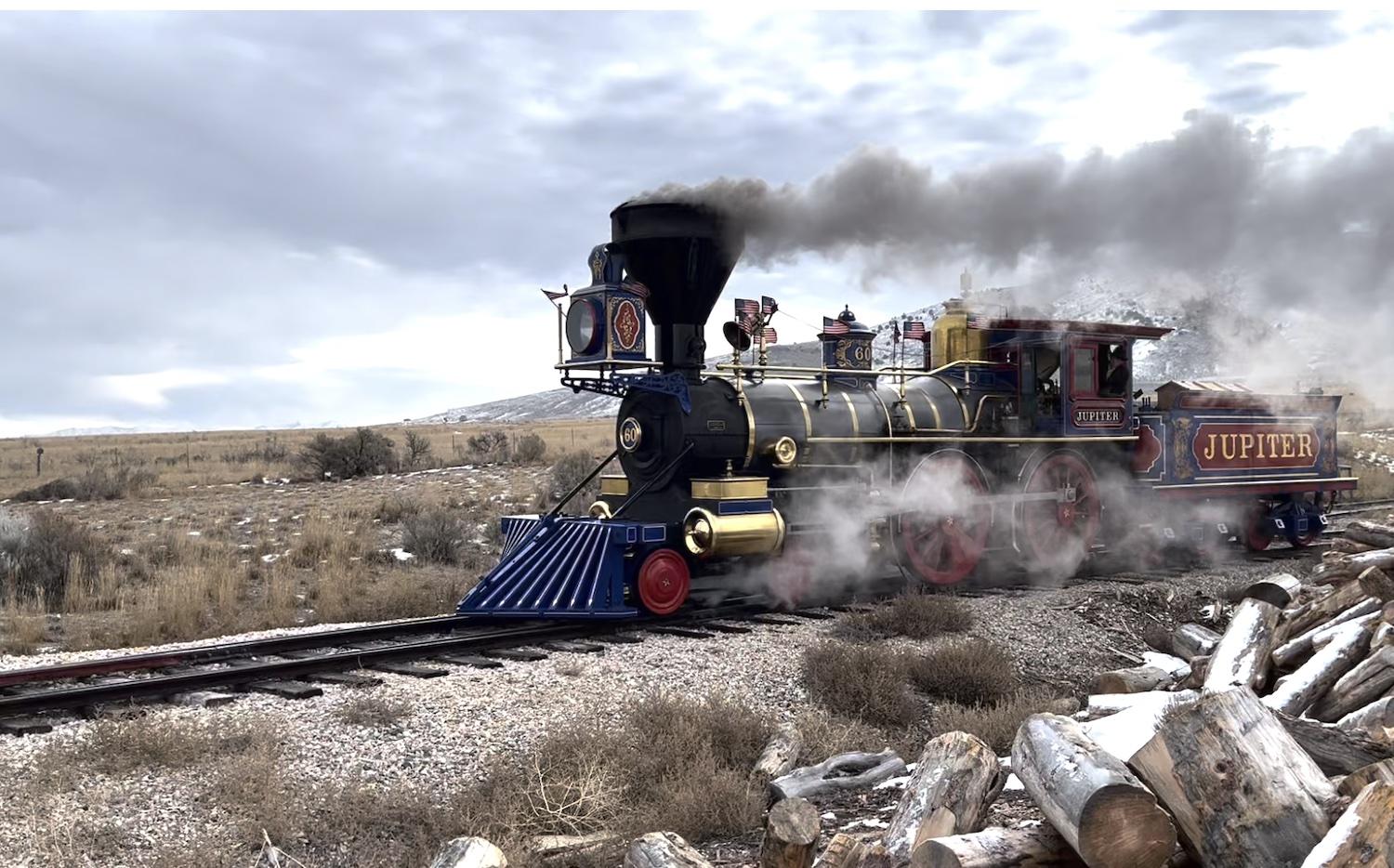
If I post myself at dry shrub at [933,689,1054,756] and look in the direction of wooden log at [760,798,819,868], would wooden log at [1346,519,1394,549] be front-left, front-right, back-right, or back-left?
back-left

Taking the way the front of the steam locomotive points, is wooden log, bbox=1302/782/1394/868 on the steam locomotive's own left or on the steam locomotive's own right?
on the steam locomotive's own left

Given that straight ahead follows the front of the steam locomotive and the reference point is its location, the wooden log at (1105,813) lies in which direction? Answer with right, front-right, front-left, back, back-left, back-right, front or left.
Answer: front-left

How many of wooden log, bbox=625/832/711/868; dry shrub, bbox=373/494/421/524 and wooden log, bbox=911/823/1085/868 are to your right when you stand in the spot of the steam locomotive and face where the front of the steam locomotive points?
1

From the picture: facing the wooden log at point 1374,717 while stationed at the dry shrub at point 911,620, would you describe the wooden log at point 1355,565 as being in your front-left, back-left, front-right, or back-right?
front-left

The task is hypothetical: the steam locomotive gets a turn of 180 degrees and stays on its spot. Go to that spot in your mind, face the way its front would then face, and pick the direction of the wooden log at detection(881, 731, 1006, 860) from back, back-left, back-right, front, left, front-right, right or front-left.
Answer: back-right

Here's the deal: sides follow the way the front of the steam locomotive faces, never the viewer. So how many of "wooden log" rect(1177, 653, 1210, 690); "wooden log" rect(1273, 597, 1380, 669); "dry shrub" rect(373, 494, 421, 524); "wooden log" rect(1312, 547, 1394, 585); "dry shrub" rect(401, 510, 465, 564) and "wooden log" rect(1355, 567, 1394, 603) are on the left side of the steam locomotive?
4

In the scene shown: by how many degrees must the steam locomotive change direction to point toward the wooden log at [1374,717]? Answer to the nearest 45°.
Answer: approximately 90° to its left

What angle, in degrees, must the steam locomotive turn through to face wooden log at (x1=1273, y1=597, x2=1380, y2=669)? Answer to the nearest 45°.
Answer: approximately 90° to its left

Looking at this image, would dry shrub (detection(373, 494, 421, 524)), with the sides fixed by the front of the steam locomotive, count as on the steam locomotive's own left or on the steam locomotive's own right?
on the steam locomotive's own right

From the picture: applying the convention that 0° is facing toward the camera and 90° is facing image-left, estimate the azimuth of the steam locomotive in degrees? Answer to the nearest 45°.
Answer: approximately 45°

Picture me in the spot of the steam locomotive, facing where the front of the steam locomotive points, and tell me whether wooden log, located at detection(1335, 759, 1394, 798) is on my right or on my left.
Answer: on my left

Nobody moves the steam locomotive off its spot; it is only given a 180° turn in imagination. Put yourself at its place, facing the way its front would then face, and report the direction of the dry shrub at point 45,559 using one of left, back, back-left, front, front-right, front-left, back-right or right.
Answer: back-left

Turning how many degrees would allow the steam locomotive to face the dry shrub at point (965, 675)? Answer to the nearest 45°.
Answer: approximately 45° to its left
